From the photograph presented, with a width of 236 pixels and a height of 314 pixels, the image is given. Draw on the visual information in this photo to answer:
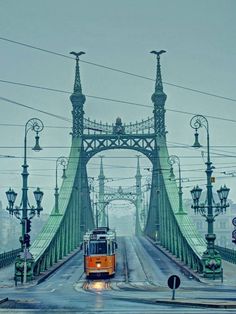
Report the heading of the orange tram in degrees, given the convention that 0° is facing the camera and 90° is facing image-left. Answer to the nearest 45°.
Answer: approximately 0°
